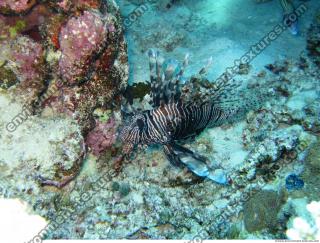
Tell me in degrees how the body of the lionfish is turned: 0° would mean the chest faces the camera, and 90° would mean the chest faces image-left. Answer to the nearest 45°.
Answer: approximately 90°

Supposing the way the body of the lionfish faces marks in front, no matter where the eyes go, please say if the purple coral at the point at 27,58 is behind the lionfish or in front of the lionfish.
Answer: in front

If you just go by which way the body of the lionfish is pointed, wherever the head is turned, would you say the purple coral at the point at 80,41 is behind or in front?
in front
